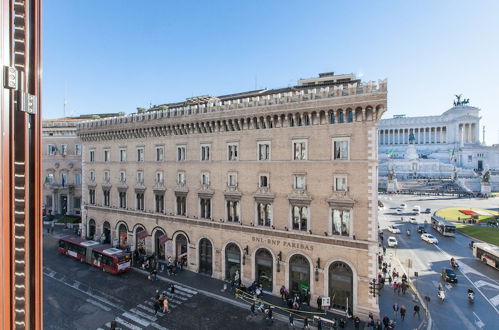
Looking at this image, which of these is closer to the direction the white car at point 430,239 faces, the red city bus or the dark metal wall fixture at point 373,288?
the dark metal wall fixture

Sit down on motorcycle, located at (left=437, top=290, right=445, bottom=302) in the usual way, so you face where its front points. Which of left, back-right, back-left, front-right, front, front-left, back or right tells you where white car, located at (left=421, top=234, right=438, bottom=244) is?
back

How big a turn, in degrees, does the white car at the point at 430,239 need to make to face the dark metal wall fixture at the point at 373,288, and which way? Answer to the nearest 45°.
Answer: approximately 45° to its right

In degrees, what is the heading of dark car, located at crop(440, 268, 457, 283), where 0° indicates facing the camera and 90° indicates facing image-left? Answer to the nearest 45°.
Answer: approximately 315°

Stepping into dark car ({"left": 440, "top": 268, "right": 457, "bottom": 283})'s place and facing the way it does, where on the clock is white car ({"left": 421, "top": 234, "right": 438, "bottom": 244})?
The white car is roughly at 7 o'clock from the dark car.

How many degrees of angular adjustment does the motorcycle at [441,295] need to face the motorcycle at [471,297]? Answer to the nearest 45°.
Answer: approximately 135° to its left

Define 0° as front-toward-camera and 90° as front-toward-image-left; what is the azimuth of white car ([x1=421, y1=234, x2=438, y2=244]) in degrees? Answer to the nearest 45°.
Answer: approximately 315°

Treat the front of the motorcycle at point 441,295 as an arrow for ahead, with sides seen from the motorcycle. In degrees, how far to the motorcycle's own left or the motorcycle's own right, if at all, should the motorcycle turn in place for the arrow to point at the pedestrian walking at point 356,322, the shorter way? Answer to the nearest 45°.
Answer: approximately 45° to the motorcycle's own right

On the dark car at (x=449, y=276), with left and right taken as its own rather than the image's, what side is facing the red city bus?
right

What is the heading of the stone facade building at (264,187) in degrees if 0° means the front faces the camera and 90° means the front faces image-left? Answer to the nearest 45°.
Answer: approximately 45°

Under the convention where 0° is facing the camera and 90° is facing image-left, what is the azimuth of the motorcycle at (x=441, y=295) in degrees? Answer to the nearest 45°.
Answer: approximately 0°

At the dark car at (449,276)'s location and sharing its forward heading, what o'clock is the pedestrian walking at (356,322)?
The pedestrian walking is roughly at 2 o'clock from the dark car.

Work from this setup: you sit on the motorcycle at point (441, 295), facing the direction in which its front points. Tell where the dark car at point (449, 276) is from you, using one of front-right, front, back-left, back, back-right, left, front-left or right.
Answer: back

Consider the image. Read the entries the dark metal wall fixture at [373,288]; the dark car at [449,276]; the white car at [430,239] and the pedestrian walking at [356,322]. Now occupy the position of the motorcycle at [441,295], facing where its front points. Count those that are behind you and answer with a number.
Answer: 2

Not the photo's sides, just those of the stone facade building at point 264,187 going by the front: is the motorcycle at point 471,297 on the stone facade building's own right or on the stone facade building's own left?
on the stone facade building's own left
